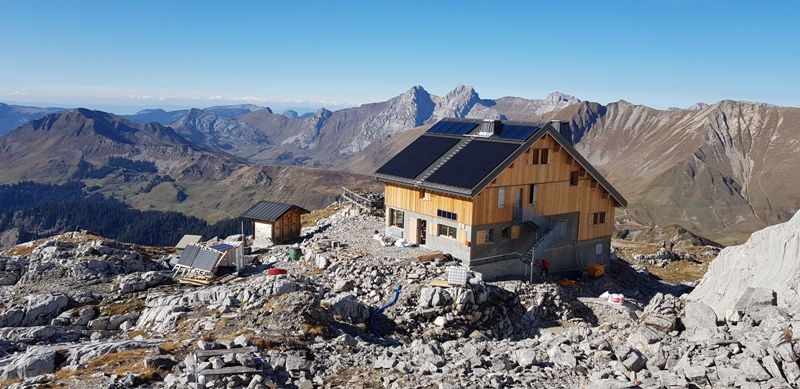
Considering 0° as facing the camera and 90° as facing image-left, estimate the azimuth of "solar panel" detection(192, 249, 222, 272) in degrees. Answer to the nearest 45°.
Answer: approximately 45°

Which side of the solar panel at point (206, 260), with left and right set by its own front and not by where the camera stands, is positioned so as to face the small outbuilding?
back

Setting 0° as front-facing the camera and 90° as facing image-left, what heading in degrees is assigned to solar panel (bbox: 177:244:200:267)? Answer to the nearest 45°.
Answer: approximately 45°

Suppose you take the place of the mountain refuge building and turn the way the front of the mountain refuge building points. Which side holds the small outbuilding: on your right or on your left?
on your right

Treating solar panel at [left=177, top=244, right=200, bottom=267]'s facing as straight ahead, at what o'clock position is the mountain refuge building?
The mountain refuge building is roughly at 8 o'clock from the solar panel.

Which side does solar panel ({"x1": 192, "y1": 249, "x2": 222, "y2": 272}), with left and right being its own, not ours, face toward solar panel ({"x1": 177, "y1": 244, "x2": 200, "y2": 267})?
right

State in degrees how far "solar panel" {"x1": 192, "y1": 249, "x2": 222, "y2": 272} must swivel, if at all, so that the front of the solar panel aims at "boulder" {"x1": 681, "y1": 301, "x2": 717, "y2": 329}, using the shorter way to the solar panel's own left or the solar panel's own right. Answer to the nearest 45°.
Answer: approximately 90° to the solar panel's own left

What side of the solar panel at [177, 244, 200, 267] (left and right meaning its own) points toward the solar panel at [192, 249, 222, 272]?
left

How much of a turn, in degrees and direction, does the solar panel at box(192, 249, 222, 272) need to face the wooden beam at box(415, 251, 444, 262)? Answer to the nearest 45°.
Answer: approximately 135° to its left

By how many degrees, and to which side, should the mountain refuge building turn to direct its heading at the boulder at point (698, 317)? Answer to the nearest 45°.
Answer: approximately 45° to its left

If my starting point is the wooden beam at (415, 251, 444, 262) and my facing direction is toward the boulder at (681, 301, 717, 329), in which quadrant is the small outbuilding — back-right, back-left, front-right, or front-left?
back-right
